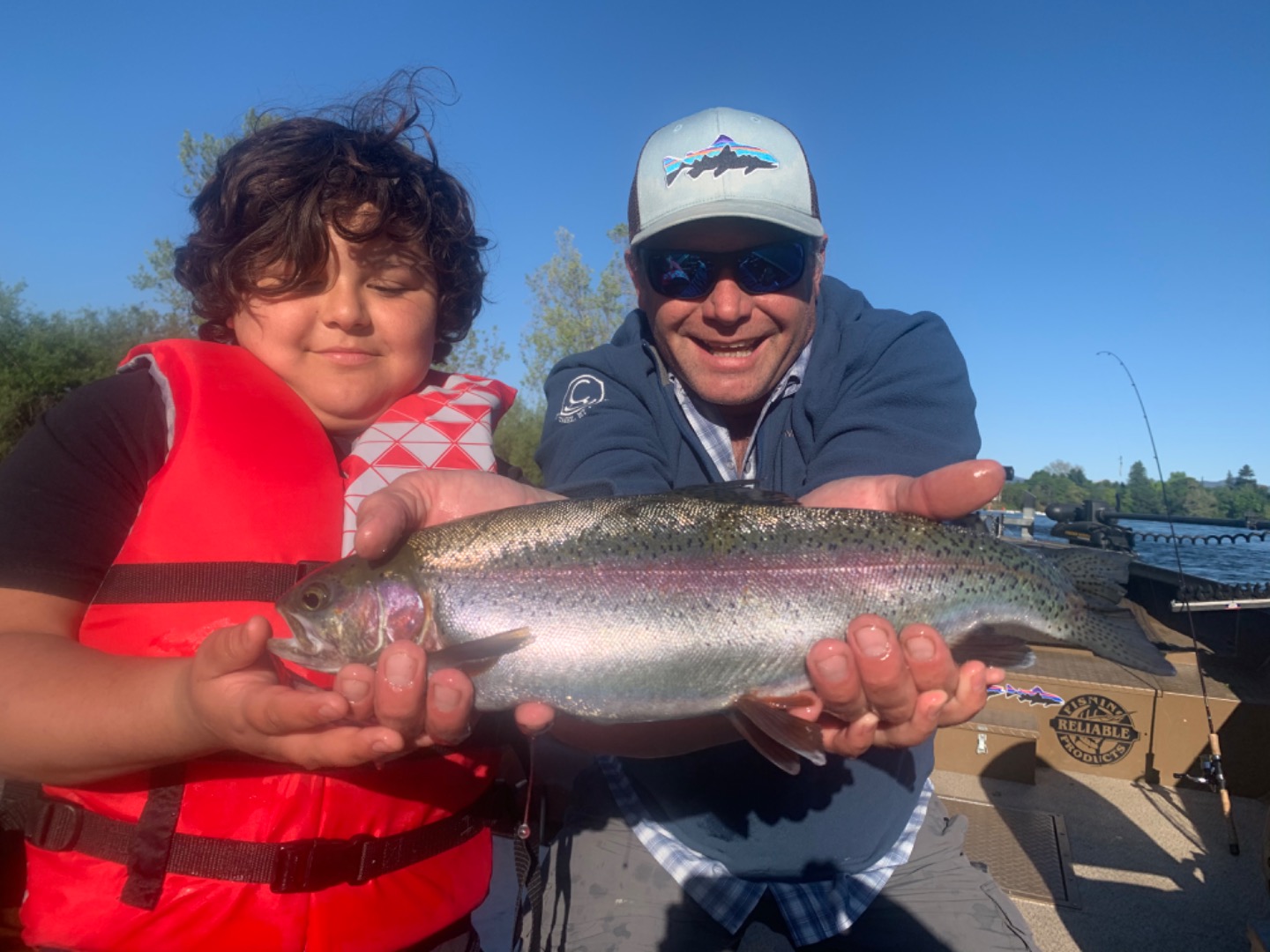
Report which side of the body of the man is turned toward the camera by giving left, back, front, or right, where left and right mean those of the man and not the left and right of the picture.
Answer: front

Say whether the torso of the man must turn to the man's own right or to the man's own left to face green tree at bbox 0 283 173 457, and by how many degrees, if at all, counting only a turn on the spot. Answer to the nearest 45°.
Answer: approximately 135° to the man's own right

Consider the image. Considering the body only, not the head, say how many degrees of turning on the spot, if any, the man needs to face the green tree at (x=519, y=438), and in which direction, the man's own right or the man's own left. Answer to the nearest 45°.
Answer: approximately 180°
